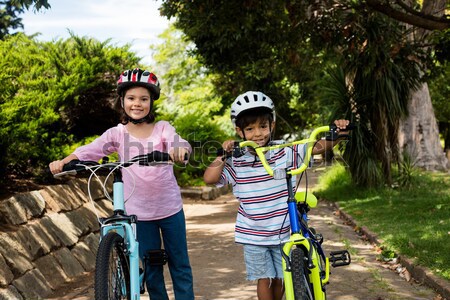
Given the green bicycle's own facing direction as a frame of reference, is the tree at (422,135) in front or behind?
behind

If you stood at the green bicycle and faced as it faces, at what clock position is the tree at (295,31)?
The tree is roughly at 6 o'clock from the green bicycle.

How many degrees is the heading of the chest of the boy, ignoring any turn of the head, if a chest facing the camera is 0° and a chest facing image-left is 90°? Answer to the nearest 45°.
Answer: approximately 0°

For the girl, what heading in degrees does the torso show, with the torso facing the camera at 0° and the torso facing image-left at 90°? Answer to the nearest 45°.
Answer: approximately 0°

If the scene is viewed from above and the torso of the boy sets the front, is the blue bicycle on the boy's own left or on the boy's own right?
on the boy's own right
